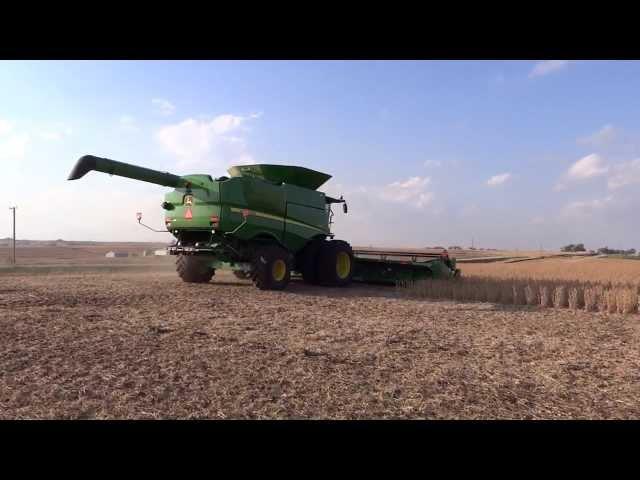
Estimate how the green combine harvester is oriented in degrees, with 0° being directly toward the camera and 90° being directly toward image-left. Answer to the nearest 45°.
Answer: approximately 225°
